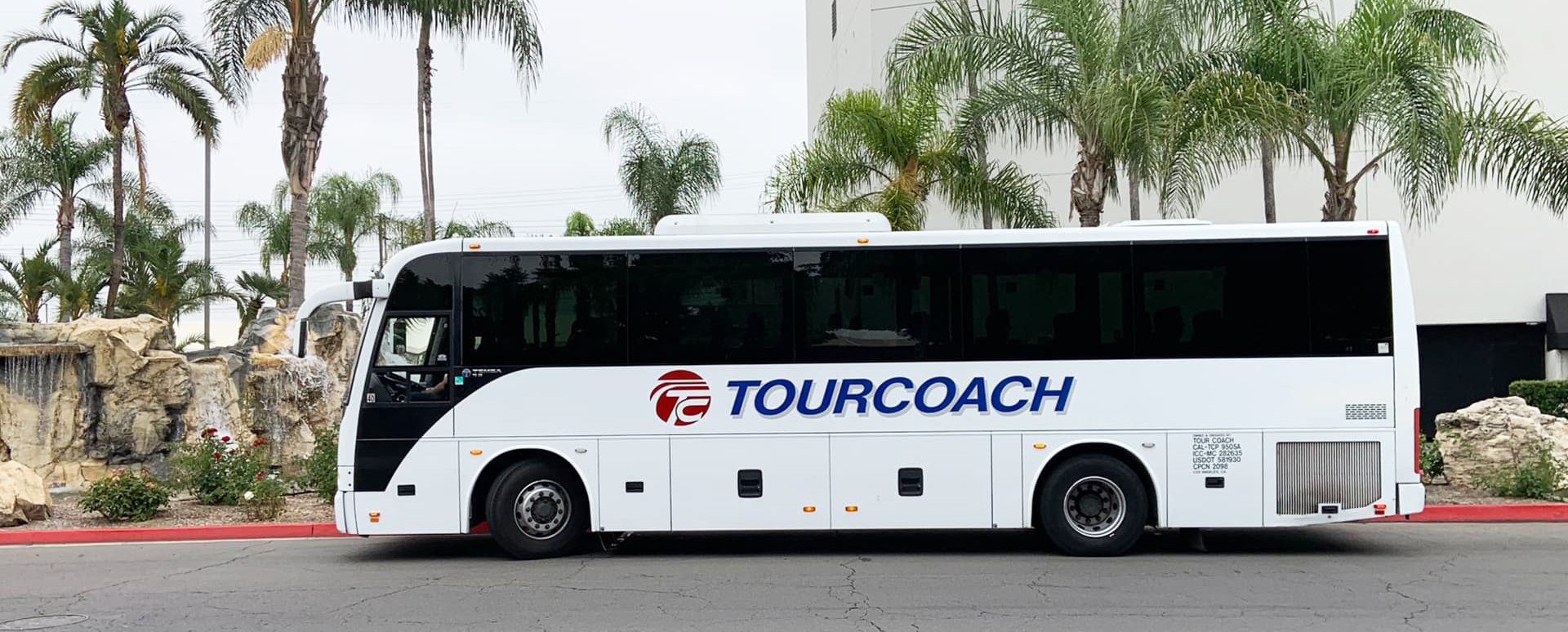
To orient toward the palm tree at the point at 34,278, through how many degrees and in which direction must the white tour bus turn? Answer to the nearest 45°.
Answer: approximately 45° to its right

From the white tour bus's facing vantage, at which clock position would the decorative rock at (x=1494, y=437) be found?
The decorative rock is roughly at 5 o'clock from the white tour bus.

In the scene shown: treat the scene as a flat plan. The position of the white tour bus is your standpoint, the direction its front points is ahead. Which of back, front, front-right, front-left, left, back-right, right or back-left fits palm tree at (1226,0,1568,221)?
back-right

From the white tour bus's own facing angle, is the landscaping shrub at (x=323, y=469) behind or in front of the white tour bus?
in front

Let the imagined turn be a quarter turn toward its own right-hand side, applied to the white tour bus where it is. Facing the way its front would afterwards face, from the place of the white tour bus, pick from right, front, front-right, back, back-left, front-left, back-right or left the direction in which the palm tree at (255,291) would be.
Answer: front-left

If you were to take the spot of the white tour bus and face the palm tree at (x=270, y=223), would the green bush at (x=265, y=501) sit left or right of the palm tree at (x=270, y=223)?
left

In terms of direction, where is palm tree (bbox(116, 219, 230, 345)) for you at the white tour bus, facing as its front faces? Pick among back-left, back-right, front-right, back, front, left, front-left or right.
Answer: front-right

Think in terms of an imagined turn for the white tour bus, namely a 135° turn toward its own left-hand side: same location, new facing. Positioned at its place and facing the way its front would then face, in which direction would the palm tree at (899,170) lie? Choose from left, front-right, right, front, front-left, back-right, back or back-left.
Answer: back-left

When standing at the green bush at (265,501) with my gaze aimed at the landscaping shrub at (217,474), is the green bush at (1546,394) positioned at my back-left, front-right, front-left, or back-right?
back-right

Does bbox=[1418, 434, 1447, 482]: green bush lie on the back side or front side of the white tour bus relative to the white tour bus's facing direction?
on the back side

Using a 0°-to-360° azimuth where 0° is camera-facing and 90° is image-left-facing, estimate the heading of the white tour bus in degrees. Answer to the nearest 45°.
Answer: approximately 90°

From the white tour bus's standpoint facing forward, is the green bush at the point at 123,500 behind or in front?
in front

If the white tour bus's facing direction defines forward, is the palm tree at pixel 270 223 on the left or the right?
on its right
